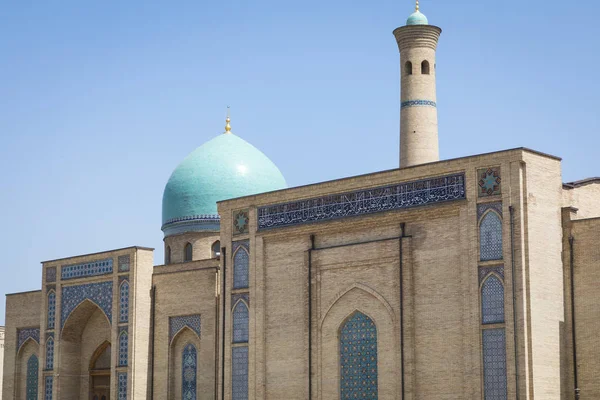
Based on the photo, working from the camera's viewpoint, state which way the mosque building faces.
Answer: facing the viewer and to the left of the viewer
